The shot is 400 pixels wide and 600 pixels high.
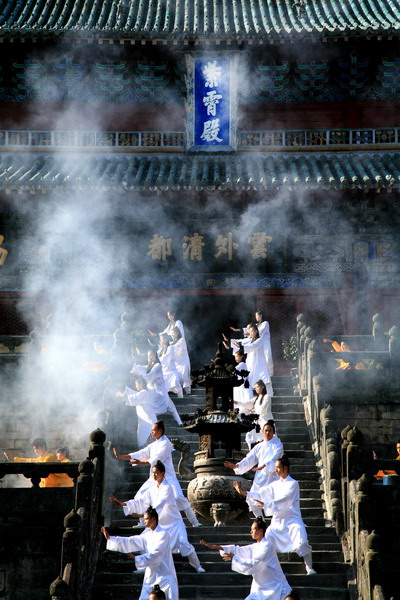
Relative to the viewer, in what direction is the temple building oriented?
toward the camera

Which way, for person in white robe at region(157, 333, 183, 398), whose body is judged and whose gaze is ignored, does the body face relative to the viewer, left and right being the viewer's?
facing the viewer and to the left of the viewer

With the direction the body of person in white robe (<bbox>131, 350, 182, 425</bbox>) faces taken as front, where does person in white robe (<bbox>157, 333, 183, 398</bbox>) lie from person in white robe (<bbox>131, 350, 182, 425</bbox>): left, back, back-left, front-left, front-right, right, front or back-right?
back-right

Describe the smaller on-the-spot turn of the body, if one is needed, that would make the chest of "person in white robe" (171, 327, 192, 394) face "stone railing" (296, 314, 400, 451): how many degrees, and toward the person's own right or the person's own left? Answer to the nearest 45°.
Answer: approximately 90° to the person's own left

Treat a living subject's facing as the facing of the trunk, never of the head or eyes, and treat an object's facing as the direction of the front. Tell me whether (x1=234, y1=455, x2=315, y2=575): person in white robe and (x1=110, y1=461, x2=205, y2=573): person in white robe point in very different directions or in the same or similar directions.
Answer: same or similar directions

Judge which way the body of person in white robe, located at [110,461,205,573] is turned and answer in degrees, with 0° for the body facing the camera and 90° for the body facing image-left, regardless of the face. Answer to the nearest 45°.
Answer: approximately 45°

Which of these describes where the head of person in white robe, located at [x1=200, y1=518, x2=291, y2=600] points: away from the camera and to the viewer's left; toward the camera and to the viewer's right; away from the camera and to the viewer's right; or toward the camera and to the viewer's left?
toward the camera and to the viewer's left

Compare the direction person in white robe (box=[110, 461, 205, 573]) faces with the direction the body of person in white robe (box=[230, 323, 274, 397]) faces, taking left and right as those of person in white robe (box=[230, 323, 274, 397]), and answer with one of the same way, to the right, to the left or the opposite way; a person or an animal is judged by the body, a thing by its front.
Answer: the same way

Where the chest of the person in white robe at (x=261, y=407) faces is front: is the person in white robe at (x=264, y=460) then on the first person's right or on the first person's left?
on the first person's left

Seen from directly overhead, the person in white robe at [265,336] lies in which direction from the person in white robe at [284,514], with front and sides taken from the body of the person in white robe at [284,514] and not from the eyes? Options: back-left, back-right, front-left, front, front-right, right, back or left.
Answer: back-right

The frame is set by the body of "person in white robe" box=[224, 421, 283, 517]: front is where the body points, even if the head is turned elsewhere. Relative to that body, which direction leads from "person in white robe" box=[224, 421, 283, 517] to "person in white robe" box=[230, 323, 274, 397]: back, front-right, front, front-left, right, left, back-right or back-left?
back-right

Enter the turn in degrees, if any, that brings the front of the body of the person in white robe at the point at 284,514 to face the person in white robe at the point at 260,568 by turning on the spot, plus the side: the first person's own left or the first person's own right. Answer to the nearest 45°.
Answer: approximately 45° to the first person's own left

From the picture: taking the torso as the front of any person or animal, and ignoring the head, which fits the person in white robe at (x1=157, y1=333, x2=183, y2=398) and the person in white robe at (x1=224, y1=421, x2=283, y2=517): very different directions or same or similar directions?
same or similar directions
